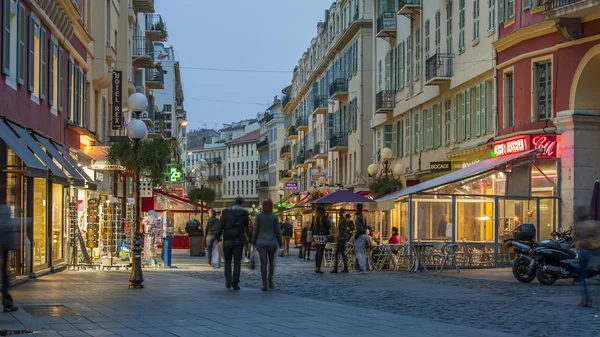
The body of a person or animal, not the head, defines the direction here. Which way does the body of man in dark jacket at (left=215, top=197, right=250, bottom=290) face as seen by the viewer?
away from the camera

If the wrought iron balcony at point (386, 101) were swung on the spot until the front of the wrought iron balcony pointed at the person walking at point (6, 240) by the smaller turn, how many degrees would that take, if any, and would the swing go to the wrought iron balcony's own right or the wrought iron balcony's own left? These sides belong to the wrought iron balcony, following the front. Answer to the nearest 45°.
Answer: approximately 45° to the wrought iron balcony's own left

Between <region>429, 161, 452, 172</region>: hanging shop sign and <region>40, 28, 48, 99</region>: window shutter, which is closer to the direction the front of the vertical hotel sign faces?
the window shutter

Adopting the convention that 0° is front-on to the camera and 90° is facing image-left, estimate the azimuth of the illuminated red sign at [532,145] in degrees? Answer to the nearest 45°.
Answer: approximately 45°

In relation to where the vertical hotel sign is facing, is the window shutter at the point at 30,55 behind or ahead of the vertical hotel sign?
ahead
